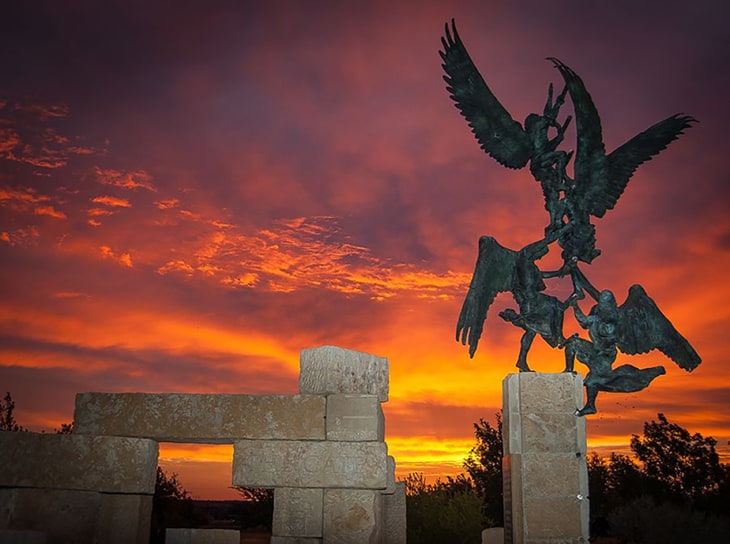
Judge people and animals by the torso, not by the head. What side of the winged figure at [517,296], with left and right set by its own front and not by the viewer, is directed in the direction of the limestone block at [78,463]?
back

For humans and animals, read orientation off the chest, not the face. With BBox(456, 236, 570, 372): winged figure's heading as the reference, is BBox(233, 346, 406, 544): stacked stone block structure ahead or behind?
behind

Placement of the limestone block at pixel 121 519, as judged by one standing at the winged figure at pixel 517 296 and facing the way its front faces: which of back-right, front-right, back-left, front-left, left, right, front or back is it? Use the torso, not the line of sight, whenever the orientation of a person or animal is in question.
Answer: back

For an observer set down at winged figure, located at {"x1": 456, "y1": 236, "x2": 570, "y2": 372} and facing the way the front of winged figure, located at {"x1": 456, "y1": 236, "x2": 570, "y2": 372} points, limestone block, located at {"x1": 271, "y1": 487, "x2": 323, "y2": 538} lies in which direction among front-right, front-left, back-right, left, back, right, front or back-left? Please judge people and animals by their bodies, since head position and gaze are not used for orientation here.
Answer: back

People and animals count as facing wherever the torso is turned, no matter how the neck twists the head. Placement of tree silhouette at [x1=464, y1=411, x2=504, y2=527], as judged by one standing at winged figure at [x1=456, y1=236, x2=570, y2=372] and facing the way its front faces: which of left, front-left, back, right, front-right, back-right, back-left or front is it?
left

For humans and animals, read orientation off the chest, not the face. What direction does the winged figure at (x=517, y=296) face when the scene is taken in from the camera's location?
facing to the right of the viewer

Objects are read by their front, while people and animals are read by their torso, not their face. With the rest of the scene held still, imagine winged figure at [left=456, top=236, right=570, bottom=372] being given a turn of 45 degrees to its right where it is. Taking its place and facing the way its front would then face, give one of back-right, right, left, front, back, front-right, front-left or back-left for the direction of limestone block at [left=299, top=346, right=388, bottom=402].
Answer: back-right

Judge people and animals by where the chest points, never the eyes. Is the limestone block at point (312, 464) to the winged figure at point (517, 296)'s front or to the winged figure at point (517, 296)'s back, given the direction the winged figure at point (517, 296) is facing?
to the back
